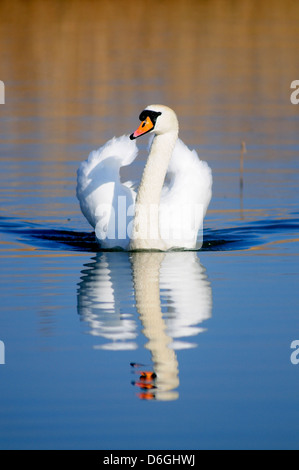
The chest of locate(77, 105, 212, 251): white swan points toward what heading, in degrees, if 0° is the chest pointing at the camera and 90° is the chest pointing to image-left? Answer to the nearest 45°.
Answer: approximately 0°
